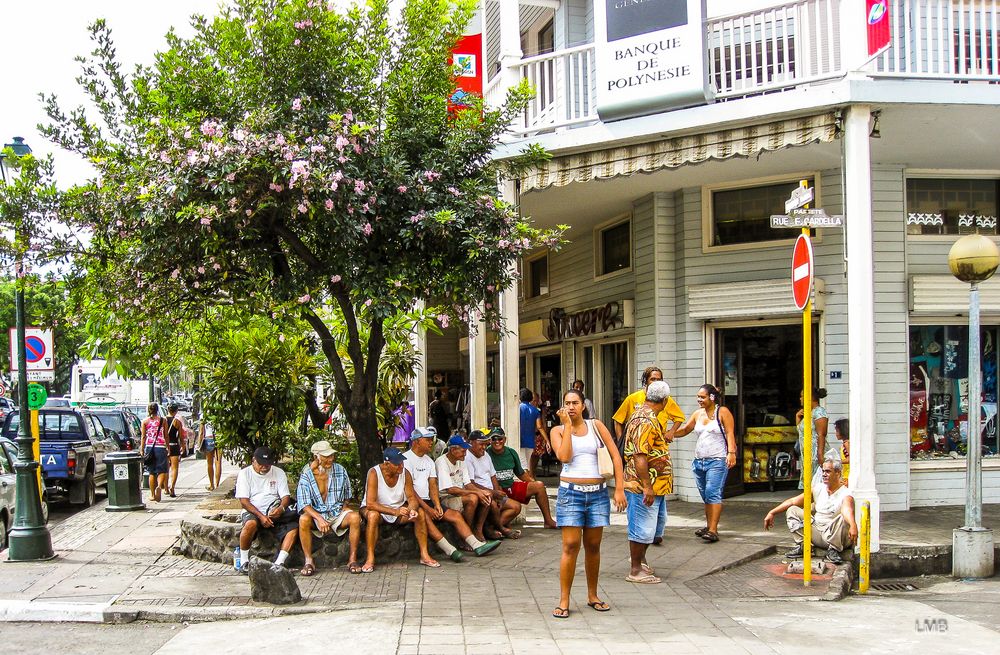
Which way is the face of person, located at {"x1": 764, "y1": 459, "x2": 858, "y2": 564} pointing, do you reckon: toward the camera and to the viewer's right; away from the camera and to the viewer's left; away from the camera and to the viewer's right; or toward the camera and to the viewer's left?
toward the camera and to the viewer's left

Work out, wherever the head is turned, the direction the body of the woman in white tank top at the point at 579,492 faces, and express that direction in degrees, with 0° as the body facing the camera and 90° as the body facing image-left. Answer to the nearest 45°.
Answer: approximately 0°

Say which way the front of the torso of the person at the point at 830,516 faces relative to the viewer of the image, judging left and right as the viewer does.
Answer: facing the viewer and to the left of the viewer

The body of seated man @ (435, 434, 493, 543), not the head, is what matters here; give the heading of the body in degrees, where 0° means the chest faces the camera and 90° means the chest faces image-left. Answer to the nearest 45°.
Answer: approximately 315°

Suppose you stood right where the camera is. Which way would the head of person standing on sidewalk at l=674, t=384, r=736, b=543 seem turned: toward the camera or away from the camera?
toward the camera

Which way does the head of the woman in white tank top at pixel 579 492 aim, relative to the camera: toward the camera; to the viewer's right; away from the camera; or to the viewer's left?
toward the camera

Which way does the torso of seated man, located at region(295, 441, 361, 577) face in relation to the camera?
toward the camera
